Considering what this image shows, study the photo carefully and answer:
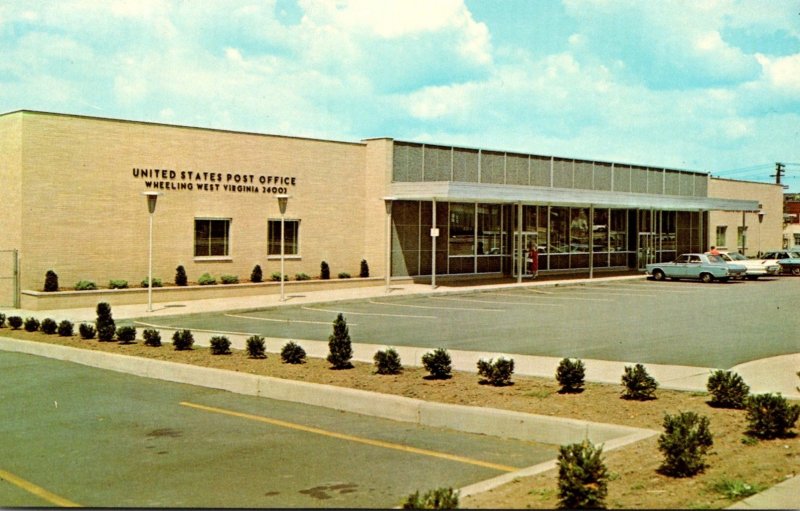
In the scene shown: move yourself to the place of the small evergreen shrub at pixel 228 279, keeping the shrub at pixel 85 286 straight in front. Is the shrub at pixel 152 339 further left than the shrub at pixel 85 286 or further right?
left

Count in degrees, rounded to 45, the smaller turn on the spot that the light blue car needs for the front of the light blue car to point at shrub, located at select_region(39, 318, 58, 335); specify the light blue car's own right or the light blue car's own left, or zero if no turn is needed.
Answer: approximately 90° to the light blue car's own left

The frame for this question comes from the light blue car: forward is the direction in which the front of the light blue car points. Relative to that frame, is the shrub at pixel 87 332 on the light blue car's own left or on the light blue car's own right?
on the light blue car's own left

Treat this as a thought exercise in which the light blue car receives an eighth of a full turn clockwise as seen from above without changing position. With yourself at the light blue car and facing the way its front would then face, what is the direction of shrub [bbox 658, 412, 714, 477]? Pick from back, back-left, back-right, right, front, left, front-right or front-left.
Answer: back

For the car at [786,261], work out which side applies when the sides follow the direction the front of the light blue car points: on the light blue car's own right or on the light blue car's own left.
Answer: on the light blue car's own right

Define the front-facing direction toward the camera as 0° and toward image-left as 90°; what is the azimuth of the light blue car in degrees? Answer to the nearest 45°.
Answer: approximately 135°

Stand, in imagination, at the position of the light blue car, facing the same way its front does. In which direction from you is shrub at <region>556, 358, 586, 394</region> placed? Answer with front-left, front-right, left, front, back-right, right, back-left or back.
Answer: back-left

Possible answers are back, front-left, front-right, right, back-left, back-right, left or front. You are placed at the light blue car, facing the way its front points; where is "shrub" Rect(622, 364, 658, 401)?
back-left
